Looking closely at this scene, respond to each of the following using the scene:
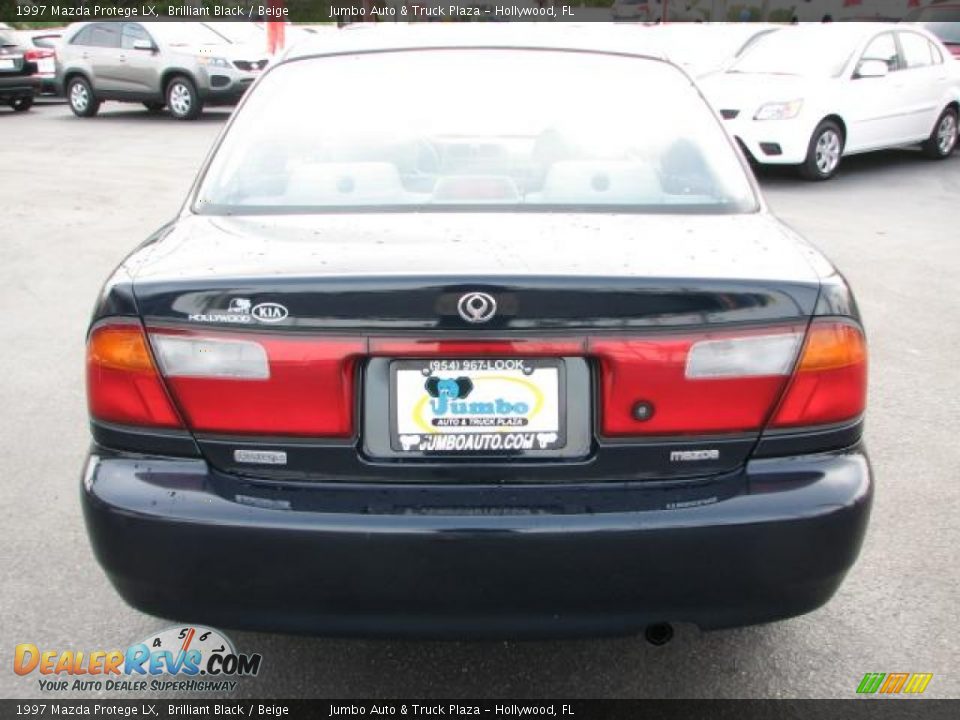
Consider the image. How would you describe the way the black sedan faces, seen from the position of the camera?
facing away from the viewer

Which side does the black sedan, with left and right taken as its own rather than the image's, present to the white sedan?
front

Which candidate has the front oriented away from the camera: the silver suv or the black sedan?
the black sedan

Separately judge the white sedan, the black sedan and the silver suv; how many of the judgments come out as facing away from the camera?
1

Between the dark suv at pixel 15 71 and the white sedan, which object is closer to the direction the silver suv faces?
the white sedan

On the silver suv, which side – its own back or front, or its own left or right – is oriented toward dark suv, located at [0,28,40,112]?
back

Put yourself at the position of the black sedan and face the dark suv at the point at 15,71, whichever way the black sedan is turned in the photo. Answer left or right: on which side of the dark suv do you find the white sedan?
right

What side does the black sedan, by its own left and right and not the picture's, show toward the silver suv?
front

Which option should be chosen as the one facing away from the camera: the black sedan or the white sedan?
the black sedan

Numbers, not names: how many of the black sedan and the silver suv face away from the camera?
1

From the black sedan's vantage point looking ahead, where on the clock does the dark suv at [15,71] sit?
The dark suv is roughly at 11 o'clock from the black sedan.

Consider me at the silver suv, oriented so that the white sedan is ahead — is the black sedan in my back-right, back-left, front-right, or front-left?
front-right

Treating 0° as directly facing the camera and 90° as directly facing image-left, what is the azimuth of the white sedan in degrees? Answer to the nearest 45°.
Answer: approximately 45°

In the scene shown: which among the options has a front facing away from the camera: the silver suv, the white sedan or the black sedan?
the black sedan

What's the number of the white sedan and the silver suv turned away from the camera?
0

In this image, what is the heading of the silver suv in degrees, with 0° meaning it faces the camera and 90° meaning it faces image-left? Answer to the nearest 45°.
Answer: approximately 315°

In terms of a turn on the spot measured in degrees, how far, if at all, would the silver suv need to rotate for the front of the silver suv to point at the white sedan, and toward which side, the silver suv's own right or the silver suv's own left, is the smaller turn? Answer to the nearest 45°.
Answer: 0° — it already faces it
